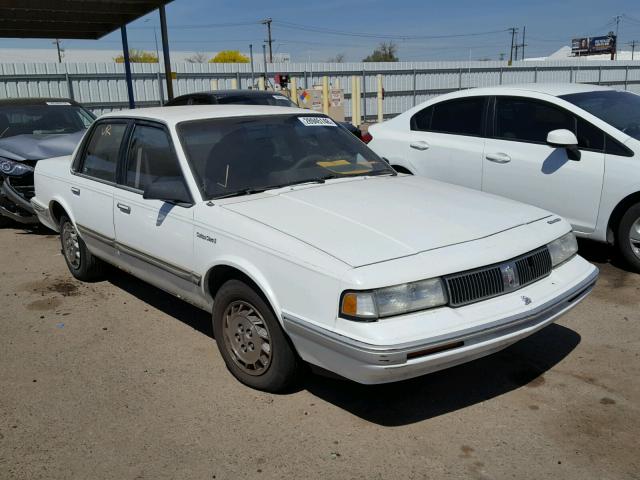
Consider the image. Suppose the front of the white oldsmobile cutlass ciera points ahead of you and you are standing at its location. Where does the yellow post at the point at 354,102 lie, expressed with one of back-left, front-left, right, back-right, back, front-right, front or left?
back-left

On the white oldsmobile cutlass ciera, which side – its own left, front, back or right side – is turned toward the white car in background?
left

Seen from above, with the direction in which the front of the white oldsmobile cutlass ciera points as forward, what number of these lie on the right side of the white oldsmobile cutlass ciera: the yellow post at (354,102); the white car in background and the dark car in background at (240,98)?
0

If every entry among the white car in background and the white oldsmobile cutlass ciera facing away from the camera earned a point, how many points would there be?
0

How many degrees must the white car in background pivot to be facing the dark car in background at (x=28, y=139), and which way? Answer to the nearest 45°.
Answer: approximately 135° to its right

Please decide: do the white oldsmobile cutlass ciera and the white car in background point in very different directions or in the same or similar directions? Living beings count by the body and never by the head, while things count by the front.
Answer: same or similar directions

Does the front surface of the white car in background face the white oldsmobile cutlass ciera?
no

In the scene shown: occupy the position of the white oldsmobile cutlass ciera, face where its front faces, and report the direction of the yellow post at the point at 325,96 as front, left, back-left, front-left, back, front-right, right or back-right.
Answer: back-left

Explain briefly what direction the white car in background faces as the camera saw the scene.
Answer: facing the viewer and to the right of the viewer

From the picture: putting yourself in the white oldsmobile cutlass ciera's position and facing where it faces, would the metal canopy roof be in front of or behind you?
behind

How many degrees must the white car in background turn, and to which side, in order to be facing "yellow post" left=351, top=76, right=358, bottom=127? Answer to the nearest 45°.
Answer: approximately 135° to its left
